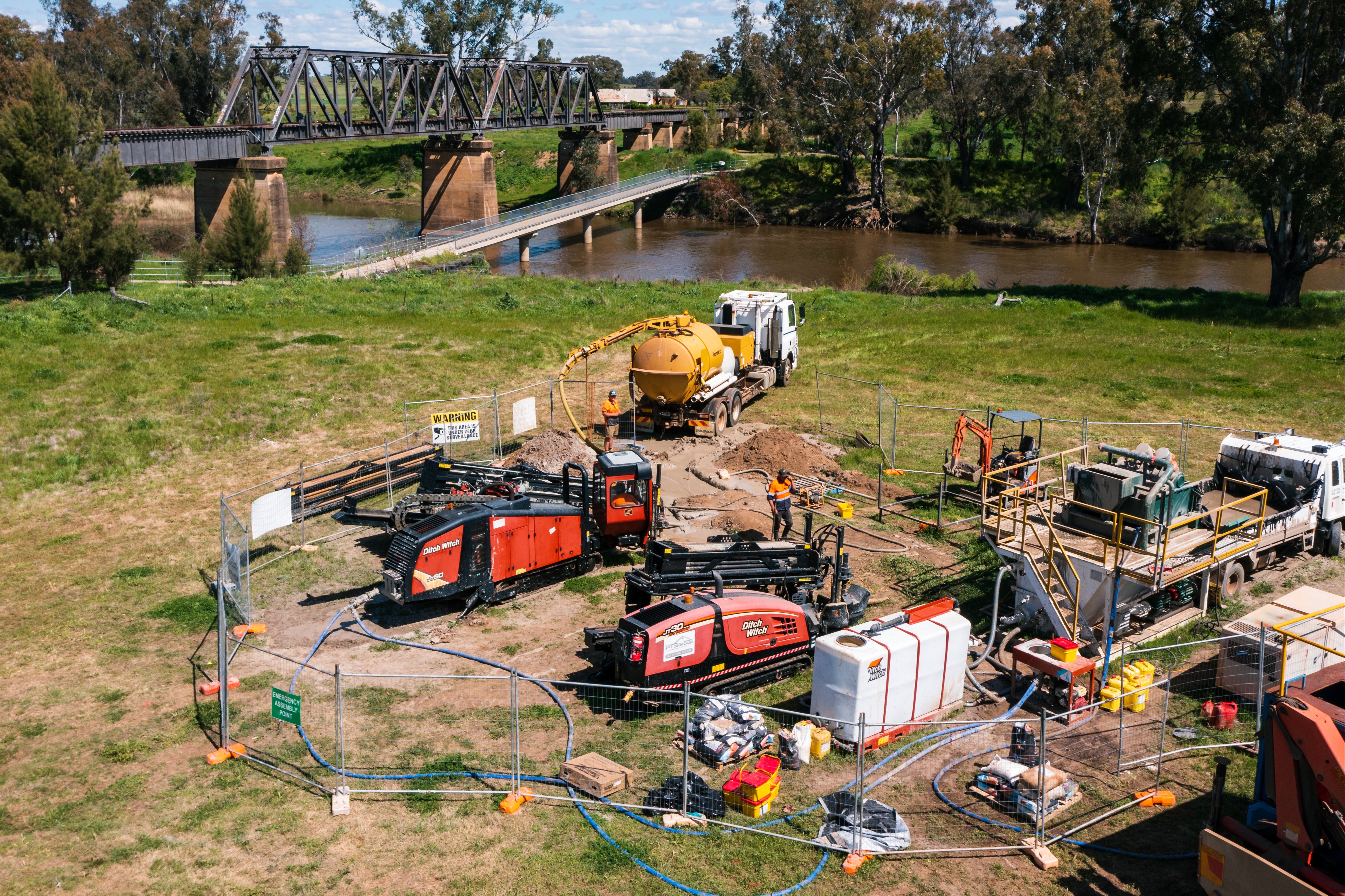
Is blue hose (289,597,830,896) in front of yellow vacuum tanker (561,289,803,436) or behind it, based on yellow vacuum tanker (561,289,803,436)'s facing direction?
behind

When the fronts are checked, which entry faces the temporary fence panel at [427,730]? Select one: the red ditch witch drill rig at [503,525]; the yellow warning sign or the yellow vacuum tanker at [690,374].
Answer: the yellow warning sign

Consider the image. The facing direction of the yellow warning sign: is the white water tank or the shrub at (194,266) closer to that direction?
the white water tank

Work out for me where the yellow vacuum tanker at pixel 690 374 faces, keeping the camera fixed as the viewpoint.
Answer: facing away from the viewer and to the right of the viewer

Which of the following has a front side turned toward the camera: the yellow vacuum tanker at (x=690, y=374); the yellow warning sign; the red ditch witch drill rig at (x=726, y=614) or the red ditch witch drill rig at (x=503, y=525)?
the yellow warning sign

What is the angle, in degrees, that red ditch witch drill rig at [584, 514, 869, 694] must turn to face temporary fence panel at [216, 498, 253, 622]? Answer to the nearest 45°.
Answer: approximately 135° to its left

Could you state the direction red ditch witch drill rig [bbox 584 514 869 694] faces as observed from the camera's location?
facing away from the viewer and to the right of the viewer

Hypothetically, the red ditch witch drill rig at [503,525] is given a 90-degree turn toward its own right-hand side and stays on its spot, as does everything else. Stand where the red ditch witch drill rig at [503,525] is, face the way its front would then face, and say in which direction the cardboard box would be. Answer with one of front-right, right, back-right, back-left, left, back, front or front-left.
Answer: front-right

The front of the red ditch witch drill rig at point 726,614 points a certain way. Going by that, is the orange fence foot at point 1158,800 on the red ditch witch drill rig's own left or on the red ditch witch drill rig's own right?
on the red ditch witch drill rig's own right

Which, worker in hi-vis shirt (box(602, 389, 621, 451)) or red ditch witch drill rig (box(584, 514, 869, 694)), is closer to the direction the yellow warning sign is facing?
the red ditch witch drill rig

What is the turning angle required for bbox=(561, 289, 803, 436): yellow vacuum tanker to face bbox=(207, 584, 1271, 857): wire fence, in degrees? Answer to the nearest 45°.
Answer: approximately 135° to its right
